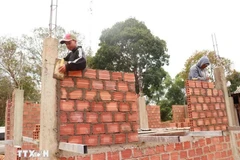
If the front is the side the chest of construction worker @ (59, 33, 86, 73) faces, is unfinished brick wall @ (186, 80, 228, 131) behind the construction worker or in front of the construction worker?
behind

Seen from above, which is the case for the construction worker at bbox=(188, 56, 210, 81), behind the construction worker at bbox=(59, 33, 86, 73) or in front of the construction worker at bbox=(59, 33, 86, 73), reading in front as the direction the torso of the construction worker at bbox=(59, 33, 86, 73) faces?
behind

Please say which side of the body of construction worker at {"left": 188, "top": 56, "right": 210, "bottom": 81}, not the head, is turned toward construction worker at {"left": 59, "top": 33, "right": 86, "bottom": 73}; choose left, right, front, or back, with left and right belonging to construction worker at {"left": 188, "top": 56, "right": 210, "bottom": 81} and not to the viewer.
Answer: right

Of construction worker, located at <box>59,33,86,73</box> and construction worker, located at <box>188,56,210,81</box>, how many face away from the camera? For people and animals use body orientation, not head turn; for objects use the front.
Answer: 0

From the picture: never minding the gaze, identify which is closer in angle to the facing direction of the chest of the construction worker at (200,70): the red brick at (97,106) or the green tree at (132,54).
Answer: the red brick

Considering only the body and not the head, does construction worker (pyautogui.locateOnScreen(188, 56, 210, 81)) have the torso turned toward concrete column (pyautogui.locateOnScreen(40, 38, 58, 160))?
no

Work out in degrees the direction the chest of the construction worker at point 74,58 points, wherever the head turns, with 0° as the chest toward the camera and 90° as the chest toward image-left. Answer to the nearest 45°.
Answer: approximately 45°

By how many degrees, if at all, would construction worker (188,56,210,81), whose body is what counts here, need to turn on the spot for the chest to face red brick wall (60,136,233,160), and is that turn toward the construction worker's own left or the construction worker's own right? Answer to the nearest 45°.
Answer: approximately 45° to the construction worker's own right

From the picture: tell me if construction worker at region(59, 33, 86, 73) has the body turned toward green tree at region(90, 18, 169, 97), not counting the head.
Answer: no

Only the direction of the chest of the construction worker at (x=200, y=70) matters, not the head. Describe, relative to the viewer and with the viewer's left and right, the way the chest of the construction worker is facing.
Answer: facing the viewer and to the right of the viewer
